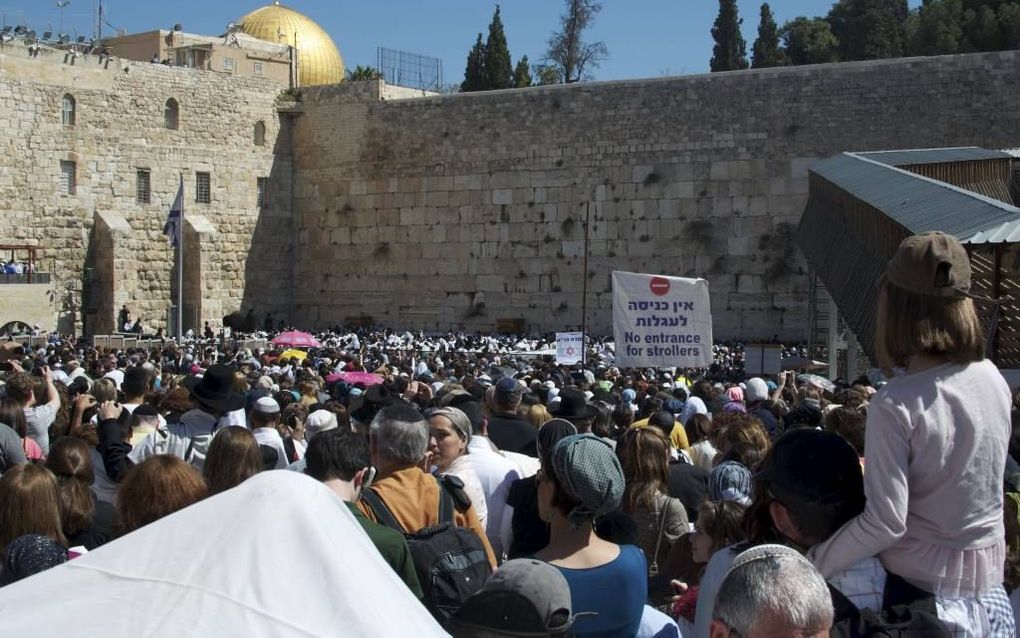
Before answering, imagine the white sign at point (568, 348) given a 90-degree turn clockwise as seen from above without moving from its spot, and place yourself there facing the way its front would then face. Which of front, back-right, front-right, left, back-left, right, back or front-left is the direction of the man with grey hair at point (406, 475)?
left

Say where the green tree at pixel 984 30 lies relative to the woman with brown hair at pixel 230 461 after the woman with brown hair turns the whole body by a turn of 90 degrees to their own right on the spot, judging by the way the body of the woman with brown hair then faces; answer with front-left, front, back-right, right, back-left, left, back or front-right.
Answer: front-left

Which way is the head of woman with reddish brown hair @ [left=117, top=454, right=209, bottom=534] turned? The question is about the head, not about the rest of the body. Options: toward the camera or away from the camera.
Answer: away from the camera

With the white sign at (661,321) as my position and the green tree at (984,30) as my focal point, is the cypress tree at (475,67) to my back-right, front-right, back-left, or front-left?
front-left

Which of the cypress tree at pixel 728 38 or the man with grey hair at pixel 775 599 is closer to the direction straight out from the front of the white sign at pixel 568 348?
the man with grey hair

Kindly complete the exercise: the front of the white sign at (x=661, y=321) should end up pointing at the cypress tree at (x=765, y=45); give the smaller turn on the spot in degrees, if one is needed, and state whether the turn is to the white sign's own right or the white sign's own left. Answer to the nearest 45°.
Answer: approximately 180°

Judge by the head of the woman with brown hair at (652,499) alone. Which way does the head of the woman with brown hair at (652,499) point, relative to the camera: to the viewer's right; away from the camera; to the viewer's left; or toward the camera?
away from the camera

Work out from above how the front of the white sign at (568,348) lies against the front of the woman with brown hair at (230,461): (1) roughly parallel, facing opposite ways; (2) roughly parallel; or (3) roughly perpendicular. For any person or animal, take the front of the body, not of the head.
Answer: roughly parallel, facing opposite ways

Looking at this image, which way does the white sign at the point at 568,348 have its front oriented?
toward the camera

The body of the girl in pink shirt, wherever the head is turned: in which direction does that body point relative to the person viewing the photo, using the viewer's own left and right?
facing away from the viewer and to the left of the viewer

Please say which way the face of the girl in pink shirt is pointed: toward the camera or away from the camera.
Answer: away from the camera

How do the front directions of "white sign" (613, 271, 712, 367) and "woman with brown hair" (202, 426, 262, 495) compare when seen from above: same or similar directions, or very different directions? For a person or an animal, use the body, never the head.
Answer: very different directions

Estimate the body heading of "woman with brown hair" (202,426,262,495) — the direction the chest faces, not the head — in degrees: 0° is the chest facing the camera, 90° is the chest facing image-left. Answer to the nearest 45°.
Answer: approximately 180°

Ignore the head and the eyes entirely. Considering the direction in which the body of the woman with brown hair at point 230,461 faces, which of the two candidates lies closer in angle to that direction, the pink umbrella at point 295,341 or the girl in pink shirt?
the pink umbrella

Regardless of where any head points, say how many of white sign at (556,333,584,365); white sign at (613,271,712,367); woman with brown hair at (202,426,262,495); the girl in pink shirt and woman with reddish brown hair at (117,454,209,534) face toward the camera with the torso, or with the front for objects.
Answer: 2

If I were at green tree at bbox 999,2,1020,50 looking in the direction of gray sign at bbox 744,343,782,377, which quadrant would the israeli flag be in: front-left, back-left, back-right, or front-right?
front-right

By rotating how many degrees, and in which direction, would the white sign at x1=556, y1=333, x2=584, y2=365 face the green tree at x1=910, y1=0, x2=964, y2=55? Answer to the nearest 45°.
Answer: approximately 135° to its left

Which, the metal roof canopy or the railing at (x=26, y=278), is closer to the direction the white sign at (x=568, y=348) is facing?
the metal roof canopy

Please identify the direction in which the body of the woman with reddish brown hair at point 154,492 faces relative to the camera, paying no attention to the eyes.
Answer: away from the camera

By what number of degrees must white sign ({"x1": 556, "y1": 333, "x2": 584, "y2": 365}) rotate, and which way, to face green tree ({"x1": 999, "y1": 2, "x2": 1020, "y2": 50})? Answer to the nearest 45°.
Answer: approximately 135° to its left
